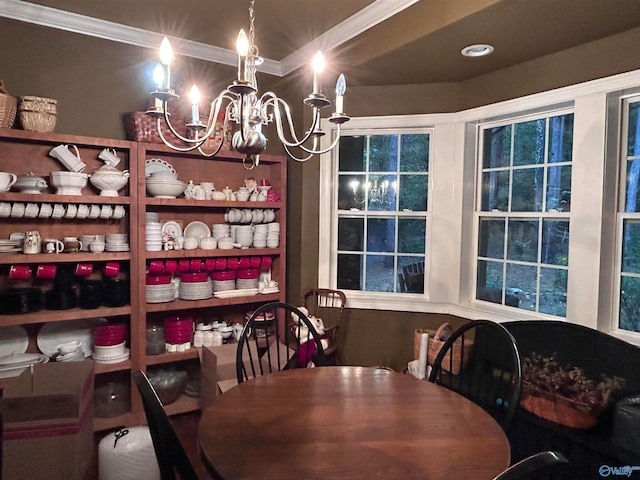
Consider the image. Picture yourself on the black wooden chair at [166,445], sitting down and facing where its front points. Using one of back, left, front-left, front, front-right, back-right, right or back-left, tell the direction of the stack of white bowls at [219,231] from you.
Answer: left

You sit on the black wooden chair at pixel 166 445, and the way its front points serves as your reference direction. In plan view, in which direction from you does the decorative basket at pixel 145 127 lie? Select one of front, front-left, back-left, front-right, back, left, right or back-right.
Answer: left

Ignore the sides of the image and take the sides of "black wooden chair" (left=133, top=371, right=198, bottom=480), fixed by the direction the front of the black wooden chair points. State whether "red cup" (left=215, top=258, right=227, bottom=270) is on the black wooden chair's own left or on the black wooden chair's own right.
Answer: on the black wooden chair's own left

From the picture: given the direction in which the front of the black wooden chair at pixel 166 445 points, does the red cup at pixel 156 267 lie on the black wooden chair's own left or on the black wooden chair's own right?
on the black wooden chair's own left

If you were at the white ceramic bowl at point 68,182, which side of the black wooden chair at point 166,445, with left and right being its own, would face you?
left

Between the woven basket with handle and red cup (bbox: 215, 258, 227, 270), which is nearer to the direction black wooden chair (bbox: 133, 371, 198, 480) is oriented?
the woven basket with handle

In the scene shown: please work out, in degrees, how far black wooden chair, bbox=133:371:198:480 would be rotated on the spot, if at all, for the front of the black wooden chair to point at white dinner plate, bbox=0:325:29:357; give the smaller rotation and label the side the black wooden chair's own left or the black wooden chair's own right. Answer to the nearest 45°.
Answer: approximately 135° to the black wooden chair's own left

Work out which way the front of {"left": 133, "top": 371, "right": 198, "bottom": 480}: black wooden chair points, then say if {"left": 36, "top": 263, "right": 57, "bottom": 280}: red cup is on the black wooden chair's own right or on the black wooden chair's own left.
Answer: on the black wooden chair's own left

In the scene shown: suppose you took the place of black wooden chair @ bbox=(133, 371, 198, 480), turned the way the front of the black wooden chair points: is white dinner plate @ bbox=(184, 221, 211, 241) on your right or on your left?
on your left

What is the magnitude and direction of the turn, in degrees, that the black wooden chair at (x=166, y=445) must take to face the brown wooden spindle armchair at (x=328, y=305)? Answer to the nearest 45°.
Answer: approximately 45° to its left

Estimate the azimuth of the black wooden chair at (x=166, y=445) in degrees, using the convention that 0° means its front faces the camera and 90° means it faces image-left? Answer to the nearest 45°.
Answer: approximately 270°

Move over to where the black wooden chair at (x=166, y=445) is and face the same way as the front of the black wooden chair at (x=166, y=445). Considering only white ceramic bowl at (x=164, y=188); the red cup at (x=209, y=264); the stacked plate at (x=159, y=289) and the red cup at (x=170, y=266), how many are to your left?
4

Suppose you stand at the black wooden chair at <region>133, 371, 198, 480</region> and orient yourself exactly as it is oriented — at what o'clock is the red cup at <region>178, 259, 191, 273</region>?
The red cup is roughly at 9 o'clock from the black wooden chair.

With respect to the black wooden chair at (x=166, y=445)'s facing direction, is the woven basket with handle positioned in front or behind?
in front
